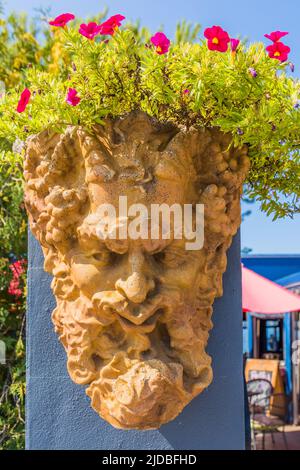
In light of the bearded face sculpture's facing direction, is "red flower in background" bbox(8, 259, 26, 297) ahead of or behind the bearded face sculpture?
behind

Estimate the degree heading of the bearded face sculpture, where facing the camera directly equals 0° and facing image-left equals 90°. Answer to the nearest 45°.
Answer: approximately 0°
